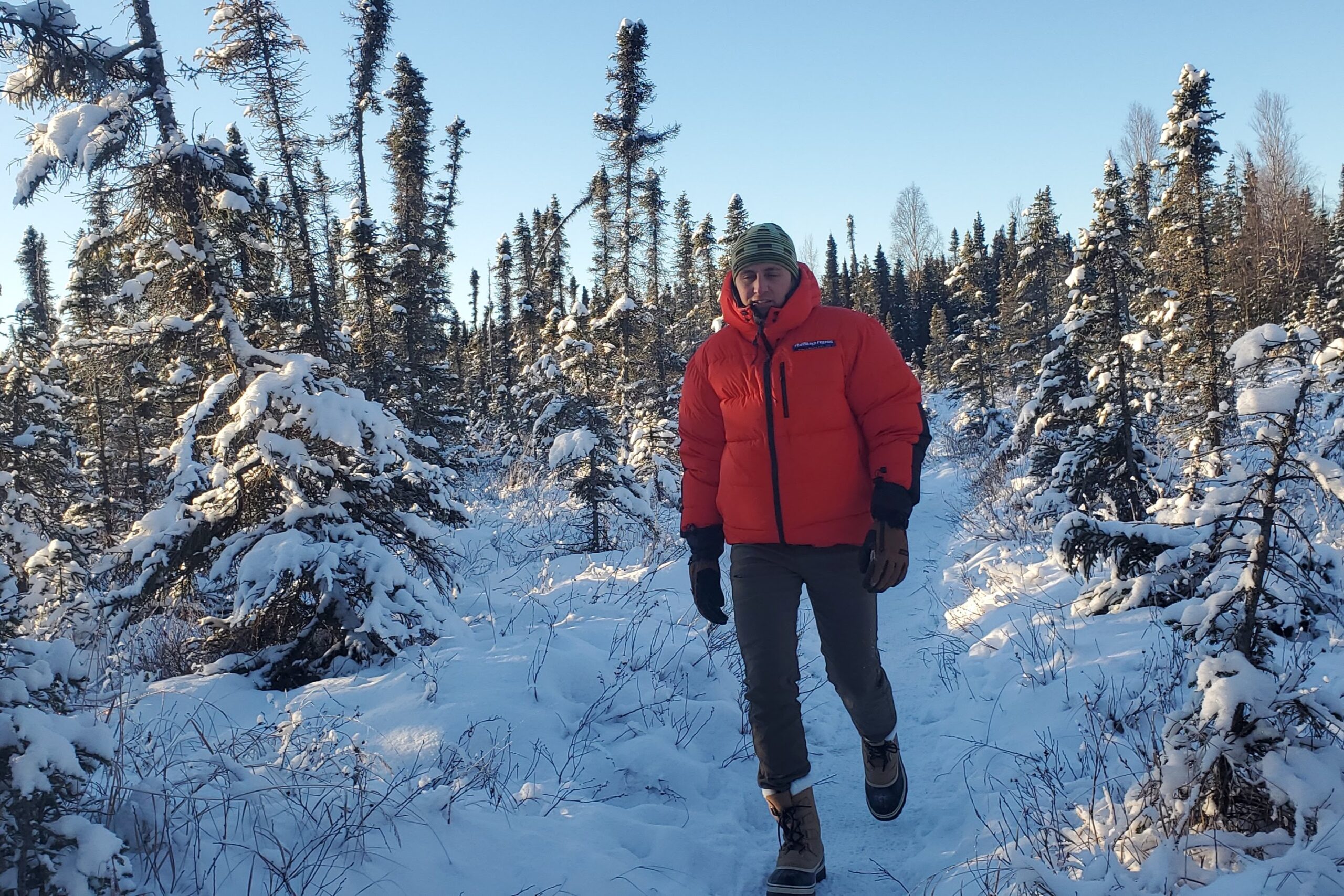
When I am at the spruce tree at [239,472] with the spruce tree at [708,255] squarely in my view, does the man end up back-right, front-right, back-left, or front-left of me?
back-right

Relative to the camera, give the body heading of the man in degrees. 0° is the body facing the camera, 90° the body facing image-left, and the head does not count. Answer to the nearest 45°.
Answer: approximately 0°

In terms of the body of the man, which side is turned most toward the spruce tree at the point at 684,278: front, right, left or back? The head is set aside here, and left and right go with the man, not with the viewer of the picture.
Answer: back

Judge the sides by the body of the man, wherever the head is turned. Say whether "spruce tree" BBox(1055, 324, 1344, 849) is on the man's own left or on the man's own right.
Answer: on the man's own left

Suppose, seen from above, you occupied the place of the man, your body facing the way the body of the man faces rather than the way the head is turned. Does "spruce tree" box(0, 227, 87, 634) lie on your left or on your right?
on your right

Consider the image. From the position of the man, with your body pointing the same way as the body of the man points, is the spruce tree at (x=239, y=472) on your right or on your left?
on your right

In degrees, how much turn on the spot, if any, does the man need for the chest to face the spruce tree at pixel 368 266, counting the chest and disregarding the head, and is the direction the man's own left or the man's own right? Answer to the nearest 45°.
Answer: approximately 135° to the man's own right

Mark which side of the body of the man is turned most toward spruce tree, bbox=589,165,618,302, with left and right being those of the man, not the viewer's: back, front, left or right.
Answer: back

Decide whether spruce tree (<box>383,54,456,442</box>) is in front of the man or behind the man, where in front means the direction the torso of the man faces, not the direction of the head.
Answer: behind
